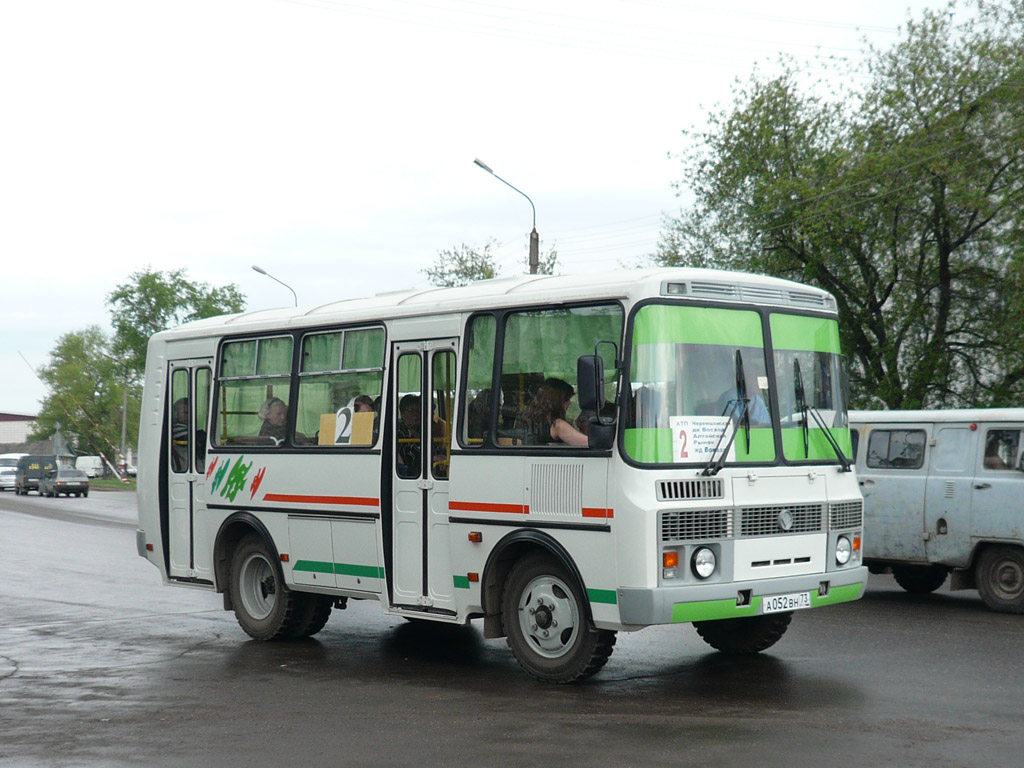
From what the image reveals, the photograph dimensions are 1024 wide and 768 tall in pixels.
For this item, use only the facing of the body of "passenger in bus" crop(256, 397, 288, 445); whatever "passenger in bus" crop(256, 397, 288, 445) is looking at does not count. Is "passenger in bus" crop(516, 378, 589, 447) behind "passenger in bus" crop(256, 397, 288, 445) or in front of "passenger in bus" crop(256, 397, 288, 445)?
in front

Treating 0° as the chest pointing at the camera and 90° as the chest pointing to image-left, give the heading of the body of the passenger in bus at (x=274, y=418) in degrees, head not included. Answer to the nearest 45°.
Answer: approximately 315°

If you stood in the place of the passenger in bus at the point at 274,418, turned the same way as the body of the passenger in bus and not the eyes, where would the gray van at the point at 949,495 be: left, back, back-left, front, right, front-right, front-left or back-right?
front-left

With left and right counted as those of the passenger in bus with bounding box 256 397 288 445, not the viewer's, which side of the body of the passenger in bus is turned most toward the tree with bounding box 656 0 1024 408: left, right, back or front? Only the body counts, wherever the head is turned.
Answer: left

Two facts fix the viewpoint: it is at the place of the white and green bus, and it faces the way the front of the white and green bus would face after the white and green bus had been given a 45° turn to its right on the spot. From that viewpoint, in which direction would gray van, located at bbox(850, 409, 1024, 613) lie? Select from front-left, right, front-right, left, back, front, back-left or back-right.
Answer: back-left

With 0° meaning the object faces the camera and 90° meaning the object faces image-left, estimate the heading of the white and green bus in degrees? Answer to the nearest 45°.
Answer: approximately 315°
